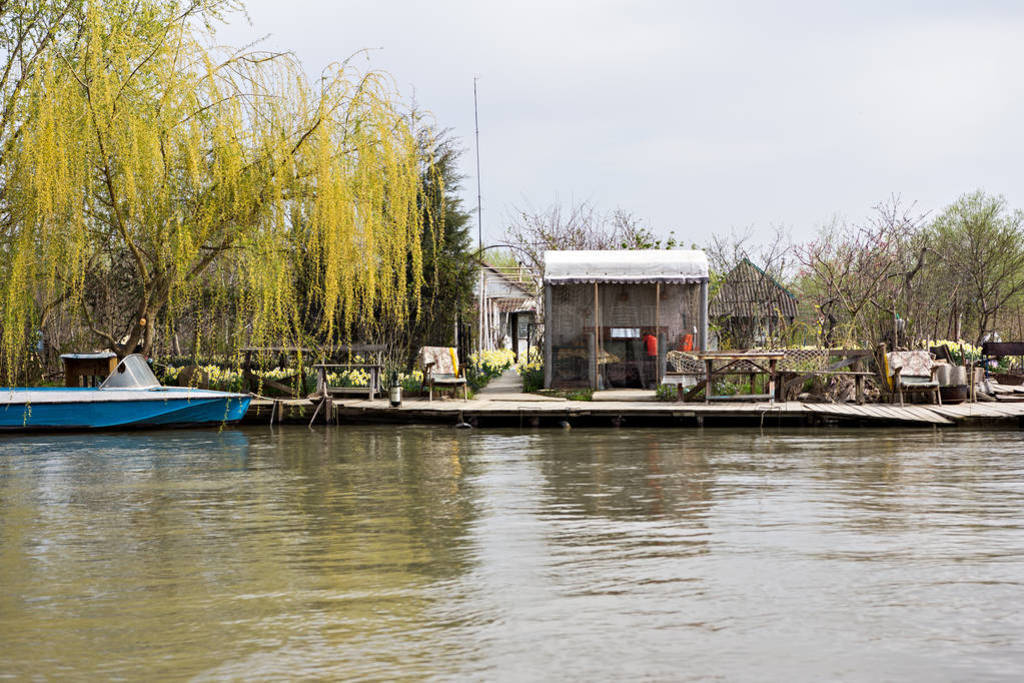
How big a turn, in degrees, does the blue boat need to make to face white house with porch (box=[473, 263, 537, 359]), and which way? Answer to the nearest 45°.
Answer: approximately 45° to its left

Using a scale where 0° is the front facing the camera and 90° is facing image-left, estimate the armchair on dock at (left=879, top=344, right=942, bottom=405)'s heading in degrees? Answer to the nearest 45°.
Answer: approximately 315°

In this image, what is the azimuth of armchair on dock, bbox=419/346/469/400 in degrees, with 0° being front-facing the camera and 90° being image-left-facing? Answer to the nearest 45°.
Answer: approximately 315°

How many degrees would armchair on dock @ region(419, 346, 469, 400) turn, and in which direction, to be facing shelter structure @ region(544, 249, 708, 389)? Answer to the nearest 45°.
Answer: approximately 90° to its left

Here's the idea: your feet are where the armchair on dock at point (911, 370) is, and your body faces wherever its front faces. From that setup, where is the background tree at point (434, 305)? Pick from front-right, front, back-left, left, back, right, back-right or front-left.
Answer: back-right

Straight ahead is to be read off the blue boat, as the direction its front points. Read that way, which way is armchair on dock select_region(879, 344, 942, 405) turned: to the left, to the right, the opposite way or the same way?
to the right

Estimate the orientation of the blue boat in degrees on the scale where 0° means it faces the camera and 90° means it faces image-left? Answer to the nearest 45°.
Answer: approximately 270°

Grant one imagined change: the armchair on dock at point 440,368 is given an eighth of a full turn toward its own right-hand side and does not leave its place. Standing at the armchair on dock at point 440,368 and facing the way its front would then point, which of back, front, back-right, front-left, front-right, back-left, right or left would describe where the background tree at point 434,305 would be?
back

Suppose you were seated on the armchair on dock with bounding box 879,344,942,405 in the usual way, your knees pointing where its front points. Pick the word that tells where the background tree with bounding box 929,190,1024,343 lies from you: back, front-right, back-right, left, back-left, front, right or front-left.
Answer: back-left

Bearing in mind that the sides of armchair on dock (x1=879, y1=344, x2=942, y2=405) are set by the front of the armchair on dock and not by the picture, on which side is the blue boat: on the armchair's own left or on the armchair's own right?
on the armchair's own right

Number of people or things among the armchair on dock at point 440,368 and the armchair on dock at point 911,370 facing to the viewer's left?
0

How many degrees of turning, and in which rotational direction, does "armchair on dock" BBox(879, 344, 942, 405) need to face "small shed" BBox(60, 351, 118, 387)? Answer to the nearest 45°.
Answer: approximately 135° to its right

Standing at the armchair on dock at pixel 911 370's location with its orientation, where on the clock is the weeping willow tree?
The weeping willow tree is roughly at 3 o'clock from the armchair on dock.
